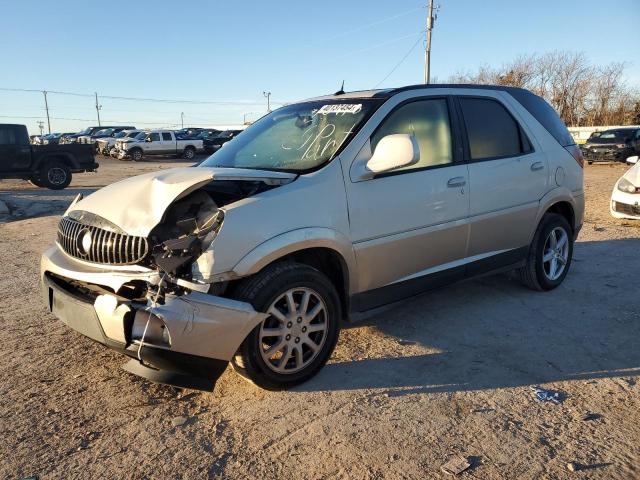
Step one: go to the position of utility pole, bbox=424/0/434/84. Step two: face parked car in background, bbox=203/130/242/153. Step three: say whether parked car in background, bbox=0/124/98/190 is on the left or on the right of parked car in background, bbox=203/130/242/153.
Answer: left

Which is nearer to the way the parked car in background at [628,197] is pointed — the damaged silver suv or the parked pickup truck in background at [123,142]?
the damaged silver suv

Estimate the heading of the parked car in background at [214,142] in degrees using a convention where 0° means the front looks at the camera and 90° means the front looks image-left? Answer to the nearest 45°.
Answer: approximately 45°

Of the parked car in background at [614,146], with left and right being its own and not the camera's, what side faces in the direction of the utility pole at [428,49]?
right

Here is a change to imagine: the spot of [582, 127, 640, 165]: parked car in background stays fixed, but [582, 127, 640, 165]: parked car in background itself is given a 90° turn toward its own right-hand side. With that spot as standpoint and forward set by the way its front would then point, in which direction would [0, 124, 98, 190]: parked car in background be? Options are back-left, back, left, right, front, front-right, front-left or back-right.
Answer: left

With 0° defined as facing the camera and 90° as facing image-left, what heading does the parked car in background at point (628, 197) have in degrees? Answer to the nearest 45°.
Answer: approximately 45°

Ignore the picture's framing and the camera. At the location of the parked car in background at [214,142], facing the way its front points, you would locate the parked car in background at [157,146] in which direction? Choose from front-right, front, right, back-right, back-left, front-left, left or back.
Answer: front

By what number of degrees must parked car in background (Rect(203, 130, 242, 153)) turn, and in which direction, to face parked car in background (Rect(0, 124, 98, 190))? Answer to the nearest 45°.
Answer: approximately 45° to its left

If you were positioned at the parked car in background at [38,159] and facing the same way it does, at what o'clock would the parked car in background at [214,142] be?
the parked car in background at [214,142] is roughly at 4 o'clock from the parked car in background at [38,159].

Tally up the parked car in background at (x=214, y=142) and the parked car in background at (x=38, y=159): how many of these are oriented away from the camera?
0

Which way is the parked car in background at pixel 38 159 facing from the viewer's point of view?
to the viewer's left

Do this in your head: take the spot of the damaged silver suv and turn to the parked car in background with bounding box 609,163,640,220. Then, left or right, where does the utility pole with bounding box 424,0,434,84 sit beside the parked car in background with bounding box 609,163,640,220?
left

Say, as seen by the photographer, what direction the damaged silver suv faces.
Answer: facing the viewer and to the left of the viewer

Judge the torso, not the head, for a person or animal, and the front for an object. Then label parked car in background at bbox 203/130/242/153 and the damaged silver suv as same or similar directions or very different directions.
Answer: same or similar directions

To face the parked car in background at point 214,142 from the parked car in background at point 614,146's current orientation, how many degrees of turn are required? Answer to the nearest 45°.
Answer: approximately 45° to its right

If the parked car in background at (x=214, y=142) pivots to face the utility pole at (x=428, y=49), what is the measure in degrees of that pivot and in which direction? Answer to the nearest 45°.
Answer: approximately 135° to its left

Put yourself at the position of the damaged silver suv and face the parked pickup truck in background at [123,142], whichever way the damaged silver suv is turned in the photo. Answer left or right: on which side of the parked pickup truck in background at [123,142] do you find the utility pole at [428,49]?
right
